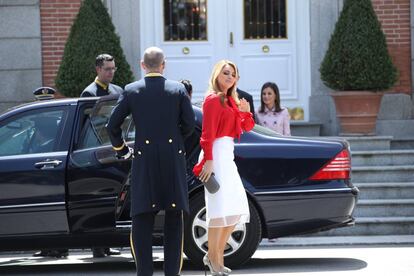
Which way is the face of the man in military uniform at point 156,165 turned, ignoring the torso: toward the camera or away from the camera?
away from the camera

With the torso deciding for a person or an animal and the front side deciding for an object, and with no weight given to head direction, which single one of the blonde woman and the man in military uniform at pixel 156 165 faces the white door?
the man in military uniform

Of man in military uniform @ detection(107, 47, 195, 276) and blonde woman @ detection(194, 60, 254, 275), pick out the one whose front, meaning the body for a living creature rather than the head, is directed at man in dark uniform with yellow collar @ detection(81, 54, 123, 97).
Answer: the man in military uniform

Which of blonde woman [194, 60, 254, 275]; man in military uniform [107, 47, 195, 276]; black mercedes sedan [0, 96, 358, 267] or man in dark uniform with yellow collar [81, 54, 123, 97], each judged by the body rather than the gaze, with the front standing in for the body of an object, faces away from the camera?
the man in military uniform

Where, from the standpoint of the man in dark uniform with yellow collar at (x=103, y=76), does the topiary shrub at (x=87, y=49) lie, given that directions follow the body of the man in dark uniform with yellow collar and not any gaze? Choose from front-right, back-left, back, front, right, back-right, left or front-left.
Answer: back-left

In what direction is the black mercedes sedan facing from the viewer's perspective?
to the viewer's left

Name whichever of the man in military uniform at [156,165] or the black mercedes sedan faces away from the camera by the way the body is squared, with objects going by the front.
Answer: the man in military uniform

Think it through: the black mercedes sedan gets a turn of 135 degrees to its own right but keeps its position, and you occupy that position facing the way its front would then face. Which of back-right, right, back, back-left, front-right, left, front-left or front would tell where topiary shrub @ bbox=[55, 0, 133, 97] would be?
front-left

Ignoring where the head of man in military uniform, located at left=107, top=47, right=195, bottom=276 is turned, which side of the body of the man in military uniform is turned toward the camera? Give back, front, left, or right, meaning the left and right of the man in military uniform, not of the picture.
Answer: back

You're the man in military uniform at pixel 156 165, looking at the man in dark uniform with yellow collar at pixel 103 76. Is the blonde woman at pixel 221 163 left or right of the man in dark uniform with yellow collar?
right

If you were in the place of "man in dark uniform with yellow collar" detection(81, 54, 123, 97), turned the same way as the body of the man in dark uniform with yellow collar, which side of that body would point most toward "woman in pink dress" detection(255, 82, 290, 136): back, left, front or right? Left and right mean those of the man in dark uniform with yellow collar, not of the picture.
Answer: left
